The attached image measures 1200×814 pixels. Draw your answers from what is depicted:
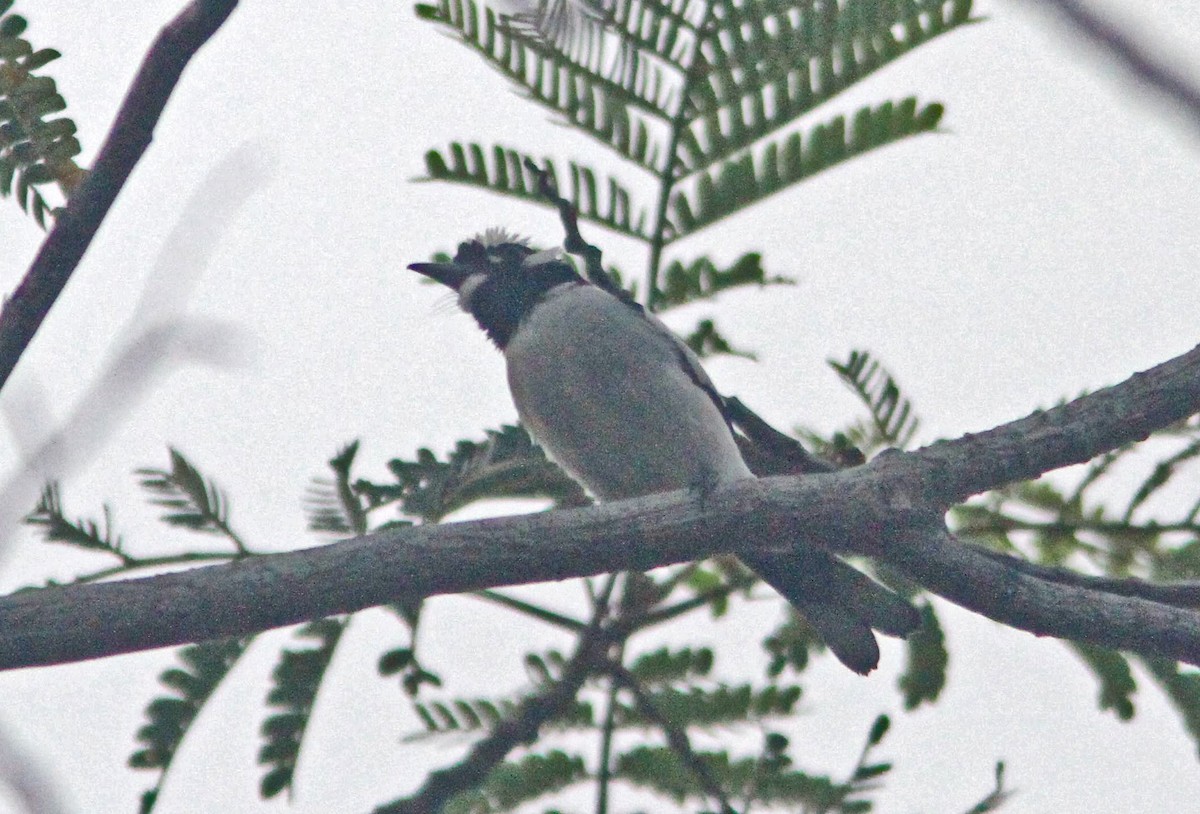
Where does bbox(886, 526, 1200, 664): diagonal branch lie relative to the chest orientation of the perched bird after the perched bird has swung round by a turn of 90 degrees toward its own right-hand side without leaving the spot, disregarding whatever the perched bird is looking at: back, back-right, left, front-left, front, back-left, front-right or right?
back

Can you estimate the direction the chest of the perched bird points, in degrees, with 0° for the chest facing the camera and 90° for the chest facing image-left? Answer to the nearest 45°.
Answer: approximately 45°

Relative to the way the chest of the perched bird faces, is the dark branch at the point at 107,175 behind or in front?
in front
